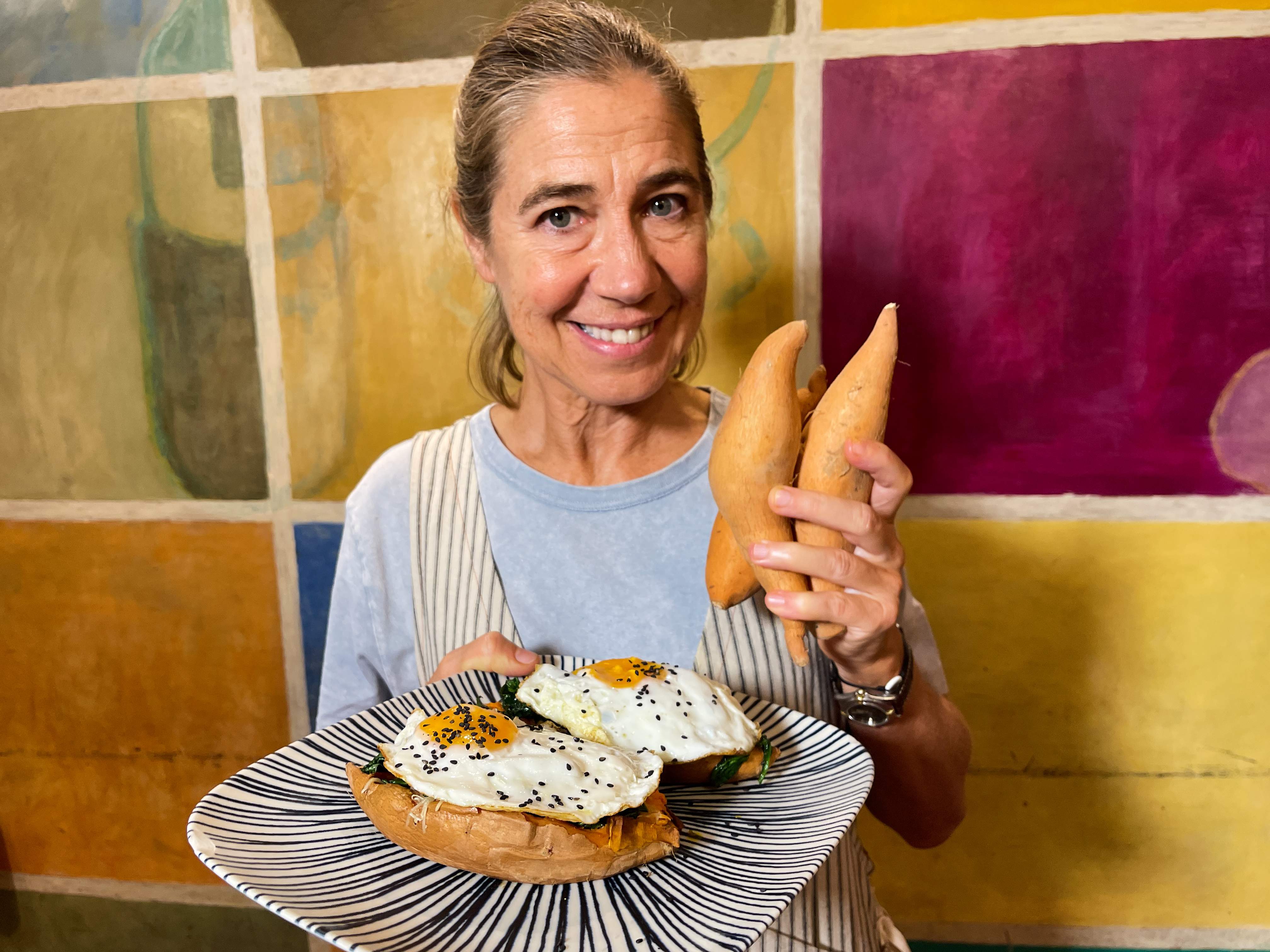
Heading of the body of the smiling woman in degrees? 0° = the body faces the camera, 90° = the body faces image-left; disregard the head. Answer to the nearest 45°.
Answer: approximately 0°
